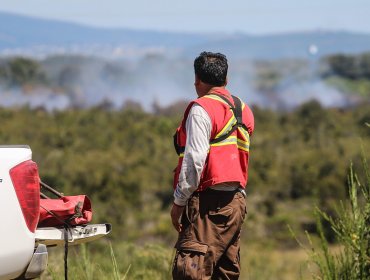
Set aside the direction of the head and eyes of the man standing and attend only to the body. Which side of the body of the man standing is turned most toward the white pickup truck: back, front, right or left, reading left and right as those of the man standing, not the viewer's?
left

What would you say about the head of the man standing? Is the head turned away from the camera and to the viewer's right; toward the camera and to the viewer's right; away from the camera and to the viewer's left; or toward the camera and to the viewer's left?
away from the camera and to the viewer's left

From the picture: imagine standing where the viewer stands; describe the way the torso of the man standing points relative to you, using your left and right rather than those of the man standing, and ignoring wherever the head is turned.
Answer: facing away from the viewer and to the left of the viewer

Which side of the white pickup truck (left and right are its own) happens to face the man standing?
back

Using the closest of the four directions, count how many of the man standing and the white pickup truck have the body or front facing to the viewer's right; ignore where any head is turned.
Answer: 0

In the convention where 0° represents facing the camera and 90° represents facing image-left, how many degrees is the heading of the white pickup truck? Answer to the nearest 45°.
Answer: approximately 90°
